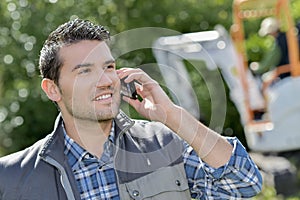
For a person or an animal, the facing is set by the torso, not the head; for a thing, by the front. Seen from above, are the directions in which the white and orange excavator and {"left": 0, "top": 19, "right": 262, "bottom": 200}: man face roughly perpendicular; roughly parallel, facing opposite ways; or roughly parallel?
roughly perpendicular

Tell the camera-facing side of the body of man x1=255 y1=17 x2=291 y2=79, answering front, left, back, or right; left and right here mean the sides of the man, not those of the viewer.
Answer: left

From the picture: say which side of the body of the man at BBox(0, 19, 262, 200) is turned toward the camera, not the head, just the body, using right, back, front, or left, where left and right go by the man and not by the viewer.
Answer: front

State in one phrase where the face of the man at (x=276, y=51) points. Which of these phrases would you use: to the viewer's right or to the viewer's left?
to the viewer's left

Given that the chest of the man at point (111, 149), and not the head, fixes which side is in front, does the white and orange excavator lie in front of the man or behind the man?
behind

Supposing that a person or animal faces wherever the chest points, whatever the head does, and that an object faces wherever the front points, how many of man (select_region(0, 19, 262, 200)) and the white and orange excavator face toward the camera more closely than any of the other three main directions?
1

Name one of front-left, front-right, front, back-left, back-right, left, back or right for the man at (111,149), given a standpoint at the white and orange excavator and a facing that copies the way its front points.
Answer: left

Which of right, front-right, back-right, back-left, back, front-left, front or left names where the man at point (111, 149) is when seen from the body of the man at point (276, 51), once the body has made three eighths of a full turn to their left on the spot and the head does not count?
front-right

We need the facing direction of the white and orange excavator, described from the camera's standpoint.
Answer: facing to the left of the viewer
